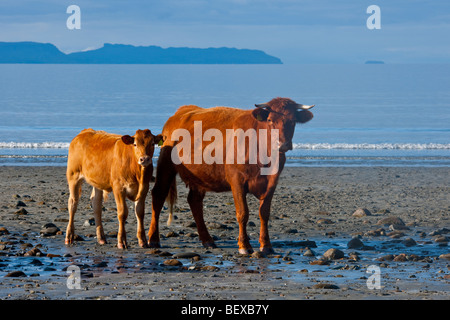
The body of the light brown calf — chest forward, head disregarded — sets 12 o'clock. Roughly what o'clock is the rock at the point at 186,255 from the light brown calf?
The rock is roughly at 12 o'clock from the light brown calf.

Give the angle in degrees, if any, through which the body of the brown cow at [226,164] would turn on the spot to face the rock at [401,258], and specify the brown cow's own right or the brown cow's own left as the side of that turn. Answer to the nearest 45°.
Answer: approximately 45° to the brown cow's own left

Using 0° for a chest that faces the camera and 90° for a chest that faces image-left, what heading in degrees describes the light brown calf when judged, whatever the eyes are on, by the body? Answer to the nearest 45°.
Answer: approximately 315°

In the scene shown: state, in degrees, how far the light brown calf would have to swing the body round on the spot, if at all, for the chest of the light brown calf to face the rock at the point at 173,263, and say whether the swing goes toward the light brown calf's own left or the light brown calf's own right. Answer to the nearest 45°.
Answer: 0° — it already faces it

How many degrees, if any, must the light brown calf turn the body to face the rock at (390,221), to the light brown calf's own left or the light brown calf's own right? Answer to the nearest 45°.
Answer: approximately 45° to the light brown calf's own left

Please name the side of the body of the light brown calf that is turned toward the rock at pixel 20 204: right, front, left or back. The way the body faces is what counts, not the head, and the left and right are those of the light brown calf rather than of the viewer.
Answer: back

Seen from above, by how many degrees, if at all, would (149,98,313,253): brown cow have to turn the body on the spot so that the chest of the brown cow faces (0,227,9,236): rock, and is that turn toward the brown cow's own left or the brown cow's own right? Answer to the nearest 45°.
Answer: approximately 135° to the brown cow's own right

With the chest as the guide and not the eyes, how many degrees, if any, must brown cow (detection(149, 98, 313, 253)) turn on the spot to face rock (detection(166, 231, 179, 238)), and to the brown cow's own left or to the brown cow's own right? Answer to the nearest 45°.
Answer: approximately 180°

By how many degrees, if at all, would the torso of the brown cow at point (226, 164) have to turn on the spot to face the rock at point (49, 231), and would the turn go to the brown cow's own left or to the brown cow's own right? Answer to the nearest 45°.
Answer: approximately 135° to the brown cow's own right
